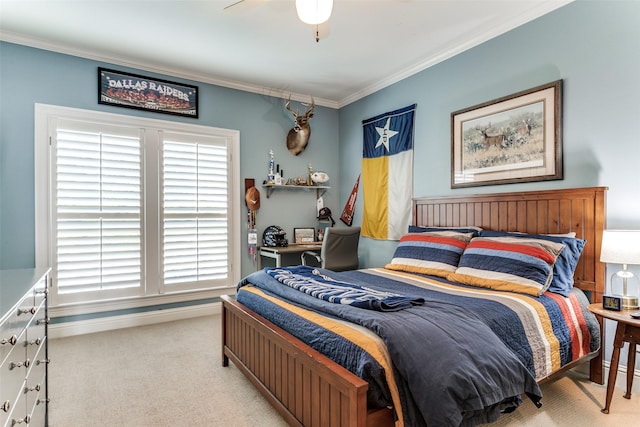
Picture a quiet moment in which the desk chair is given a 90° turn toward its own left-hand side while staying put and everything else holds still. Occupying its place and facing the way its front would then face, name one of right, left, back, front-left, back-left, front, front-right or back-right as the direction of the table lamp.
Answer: left

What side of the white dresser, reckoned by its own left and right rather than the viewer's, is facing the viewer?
right

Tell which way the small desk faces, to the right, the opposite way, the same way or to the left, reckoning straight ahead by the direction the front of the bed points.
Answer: to the left

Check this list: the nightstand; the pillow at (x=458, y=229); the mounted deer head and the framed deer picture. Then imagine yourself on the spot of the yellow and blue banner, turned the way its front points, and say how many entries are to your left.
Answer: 3

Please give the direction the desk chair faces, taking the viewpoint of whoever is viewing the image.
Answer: facing away from the viewer and to the left of the viewer

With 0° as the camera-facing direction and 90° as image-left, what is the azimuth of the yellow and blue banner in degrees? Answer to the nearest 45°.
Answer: approximately 45°
